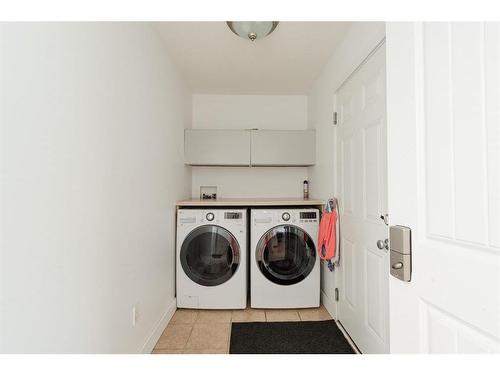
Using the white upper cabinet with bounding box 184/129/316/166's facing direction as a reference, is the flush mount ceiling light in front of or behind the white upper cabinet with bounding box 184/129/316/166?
in front

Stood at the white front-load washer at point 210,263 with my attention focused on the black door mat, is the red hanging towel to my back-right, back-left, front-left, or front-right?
front-left

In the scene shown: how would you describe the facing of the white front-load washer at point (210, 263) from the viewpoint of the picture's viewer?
facing the viewer

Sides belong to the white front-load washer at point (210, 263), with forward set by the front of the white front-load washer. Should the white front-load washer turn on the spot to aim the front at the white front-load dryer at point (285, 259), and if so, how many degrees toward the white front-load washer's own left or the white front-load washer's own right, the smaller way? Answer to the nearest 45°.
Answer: approximately 90° to the white front-load washer's own left

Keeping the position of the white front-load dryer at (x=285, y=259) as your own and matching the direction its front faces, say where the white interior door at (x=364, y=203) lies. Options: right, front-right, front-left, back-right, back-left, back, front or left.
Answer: front-left

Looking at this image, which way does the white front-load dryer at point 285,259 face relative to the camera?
toward the camera

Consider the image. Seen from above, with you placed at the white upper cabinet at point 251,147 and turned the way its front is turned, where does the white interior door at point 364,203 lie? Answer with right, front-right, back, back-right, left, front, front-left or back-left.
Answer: front-left

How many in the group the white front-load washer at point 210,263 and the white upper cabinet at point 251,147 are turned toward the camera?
2

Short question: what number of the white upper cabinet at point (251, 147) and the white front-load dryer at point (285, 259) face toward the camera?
2
